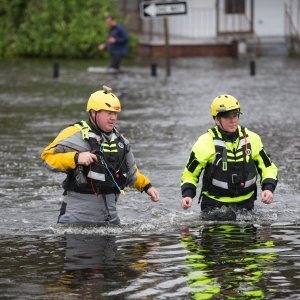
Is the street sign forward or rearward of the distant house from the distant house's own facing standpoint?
forward

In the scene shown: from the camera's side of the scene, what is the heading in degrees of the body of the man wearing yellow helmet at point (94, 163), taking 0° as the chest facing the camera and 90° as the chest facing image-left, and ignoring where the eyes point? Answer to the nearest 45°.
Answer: approximately 315°

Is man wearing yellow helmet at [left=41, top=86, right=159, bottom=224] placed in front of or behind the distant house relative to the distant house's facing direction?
in front

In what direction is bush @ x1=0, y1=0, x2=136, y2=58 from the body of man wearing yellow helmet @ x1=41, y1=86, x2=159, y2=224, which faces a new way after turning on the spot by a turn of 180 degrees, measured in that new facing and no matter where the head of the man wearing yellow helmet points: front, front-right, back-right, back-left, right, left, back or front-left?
front-right

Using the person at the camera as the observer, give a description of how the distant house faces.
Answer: facing the viewer

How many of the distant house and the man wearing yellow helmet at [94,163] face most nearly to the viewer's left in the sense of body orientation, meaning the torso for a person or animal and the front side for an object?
0

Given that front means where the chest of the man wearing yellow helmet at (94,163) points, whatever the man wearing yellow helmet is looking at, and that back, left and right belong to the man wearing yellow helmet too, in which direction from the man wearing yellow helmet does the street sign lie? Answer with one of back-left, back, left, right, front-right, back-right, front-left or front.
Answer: back-left

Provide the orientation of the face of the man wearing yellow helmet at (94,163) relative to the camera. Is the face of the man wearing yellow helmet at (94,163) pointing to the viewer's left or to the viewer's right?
to the viewer's right

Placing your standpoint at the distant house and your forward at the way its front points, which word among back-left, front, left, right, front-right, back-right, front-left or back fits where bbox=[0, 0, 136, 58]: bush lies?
right

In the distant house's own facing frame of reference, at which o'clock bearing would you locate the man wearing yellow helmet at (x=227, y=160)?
The man wearing yellow helmet is roughly at 12 o'clock from the distant house.

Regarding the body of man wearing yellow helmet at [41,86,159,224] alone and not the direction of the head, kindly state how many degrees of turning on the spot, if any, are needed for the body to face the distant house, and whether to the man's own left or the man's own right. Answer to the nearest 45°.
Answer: approximately 135° to the man's own left
